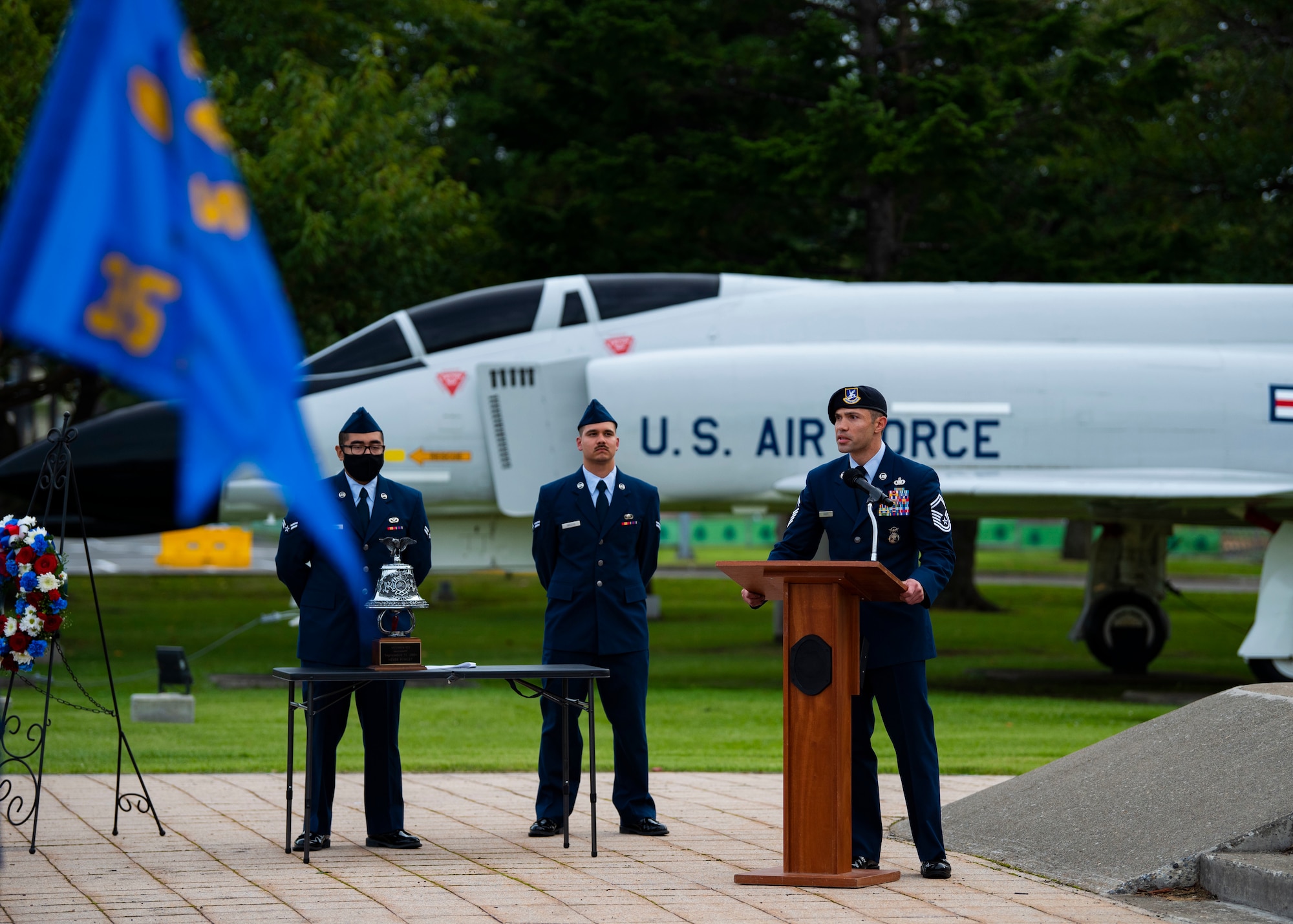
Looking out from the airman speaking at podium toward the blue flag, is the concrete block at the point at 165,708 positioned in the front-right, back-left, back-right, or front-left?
back-right

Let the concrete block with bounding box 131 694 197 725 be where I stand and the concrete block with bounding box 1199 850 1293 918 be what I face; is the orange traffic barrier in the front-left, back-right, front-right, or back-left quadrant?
back-left

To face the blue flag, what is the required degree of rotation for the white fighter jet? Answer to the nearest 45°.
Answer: approximately 90° to its left

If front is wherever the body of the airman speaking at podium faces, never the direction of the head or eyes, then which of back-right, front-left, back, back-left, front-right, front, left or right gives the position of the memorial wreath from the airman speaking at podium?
front-right

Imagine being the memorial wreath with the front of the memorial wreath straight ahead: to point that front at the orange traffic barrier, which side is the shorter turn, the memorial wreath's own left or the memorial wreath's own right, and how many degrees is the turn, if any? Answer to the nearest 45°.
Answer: approximately 180°

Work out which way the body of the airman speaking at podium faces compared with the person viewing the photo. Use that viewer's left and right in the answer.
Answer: facing the viewer and to the left of the viewer

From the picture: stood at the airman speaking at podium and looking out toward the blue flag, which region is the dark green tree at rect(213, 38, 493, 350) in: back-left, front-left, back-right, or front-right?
back-right

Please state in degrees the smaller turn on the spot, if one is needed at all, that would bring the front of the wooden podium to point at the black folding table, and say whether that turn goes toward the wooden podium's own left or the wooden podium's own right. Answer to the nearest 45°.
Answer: approximately 45° to the wooden podium's own right

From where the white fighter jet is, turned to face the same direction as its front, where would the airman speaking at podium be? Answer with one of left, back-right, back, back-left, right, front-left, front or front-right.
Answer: left

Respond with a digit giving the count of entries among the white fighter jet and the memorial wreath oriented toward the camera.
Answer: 1

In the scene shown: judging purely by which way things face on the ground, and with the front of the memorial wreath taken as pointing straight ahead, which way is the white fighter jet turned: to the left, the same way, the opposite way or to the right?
to the right

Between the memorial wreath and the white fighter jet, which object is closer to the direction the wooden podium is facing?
the memorial wreath

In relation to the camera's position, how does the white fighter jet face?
facing to the left of the viewer

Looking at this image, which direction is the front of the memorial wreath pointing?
toward the camera

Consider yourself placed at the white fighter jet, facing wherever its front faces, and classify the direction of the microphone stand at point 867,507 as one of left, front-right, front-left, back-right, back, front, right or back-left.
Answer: left
